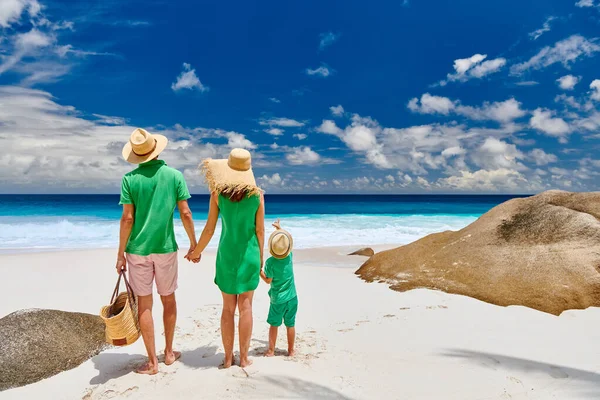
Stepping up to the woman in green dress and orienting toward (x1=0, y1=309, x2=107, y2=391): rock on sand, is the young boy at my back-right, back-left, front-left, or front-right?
back-right

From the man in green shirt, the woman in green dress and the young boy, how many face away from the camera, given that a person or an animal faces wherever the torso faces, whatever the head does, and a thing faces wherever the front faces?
3

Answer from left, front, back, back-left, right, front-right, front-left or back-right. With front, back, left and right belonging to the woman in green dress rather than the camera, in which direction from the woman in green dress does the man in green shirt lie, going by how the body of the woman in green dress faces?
left

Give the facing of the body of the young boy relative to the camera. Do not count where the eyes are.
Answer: away from the camera

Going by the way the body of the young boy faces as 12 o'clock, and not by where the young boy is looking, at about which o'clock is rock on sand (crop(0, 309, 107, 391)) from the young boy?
The rock on sand is roughly at 9 o'clock from the young boy.

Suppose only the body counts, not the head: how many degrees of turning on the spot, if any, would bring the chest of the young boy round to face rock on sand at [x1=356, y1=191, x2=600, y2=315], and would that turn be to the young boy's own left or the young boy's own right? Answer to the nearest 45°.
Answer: approximately 45° to the young boy's own right

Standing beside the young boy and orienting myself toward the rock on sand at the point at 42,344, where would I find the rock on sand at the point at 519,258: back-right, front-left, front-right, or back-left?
back-right

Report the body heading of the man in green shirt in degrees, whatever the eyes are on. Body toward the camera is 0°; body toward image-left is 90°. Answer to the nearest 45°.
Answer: approximately 180°

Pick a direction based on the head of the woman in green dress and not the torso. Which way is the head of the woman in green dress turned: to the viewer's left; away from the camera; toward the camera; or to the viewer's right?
away from the camera

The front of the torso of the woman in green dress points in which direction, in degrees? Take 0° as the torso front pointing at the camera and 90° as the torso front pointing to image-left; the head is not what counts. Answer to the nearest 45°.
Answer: approximately 180°

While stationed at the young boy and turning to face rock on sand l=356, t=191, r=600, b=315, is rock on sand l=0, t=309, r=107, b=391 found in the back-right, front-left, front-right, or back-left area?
back-left

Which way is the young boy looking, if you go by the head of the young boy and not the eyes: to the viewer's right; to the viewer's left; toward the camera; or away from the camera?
away from the camera

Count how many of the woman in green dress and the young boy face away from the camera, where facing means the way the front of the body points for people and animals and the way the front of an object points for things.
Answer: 2

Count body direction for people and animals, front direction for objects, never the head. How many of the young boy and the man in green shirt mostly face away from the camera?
2
